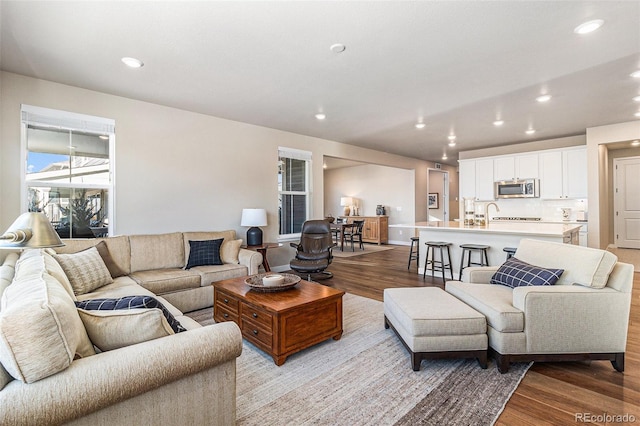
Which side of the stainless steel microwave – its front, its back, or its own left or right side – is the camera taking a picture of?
front

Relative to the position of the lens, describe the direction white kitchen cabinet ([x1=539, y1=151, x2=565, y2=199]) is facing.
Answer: facing the viewer

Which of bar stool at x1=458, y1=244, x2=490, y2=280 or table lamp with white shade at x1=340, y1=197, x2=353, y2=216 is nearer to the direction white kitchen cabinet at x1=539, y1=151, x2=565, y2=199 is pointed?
the bar stool

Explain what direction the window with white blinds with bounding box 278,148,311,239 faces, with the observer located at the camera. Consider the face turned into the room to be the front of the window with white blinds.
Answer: facing the viewer and to the right of the viewer

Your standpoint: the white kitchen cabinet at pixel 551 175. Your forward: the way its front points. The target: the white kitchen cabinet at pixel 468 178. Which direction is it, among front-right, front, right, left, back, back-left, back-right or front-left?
right

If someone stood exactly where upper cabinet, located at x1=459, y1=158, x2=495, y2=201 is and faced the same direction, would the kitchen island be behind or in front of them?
in front

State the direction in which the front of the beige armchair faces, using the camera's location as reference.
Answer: facing the viewer and to the left of the viewer

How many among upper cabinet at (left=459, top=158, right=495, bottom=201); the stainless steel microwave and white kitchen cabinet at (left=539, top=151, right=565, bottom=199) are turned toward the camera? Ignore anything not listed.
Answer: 3

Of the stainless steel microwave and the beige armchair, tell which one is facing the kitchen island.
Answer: the stainless steel microwave

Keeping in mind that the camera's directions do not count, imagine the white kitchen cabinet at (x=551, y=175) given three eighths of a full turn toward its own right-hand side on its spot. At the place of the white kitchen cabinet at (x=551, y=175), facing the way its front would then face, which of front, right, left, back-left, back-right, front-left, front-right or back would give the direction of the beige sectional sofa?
back-left

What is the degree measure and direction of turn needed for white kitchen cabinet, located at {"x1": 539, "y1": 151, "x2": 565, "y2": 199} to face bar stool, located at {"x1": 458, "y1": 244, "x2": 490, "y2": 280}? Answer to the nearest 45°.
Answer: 0° — it already faces it

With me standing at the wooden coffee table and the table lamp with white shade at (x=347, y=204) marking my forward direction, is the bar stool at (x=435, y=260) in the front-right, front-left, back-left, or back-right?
front-right

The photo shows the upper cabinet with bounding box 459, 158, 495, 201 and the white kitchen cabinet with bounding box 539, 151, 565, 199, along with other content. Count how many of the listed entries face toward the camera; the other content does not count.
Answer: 2
